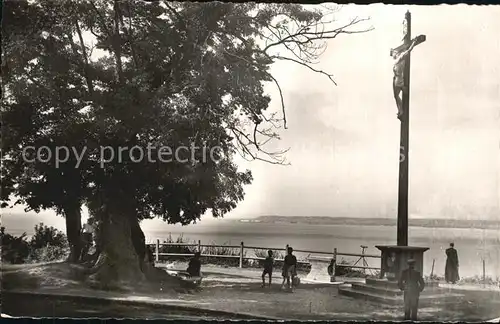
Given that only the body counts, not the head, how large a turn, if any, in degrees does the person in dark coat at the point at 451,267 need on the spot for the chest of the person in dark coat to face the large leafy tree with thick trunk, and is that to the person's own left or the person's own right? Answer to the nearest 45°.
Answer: approximately 90° to the person's own left

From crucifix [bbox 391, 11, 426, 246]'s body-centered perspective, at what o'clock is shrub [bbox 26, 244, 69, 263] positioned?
The shrub is roughly at 1 o'clock from the crucifix.

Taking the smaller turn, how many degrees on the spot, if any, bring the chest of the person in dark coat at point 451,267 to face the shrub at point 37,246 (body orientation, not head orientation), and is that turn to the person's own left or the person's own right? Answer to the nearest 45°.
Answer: approximately 90° to the person's own left

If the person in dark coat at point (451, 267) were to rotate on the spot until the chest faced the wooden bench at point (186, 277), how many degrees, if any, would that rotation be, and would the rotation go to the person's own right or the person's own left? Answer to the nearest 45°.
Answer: approximately 90° to the person's own left

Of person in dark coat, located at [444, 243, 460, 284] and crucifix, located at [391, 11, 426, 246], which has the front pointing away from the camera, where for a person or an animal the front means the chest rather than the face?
the person in dark coat

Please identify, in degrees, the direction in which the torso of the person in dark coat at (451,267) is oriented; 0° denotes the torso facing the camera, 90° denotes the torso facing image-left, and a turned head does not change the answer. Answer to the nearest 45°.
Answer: approximately 180°

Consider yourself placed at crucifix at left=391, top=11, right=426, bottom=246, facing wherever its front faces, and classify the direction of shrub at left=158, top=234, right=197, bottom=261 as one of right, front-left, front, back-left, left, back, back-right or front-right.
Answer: front-right

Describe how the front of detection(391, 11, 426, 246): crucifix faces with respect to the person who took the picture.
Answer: facing the viewer and to the left of the viewer

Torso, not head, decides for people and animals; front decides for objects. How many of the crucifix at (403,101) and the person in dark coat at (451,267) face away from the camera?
1

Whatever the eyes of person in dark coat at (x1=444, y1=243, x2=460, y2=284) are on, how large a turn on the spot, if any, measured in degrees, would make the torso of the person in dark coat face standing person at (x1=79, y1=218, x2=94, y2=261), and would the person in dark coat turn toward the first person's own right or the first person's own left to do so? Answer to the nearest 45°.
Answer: approximately 90° to the first person's own left
